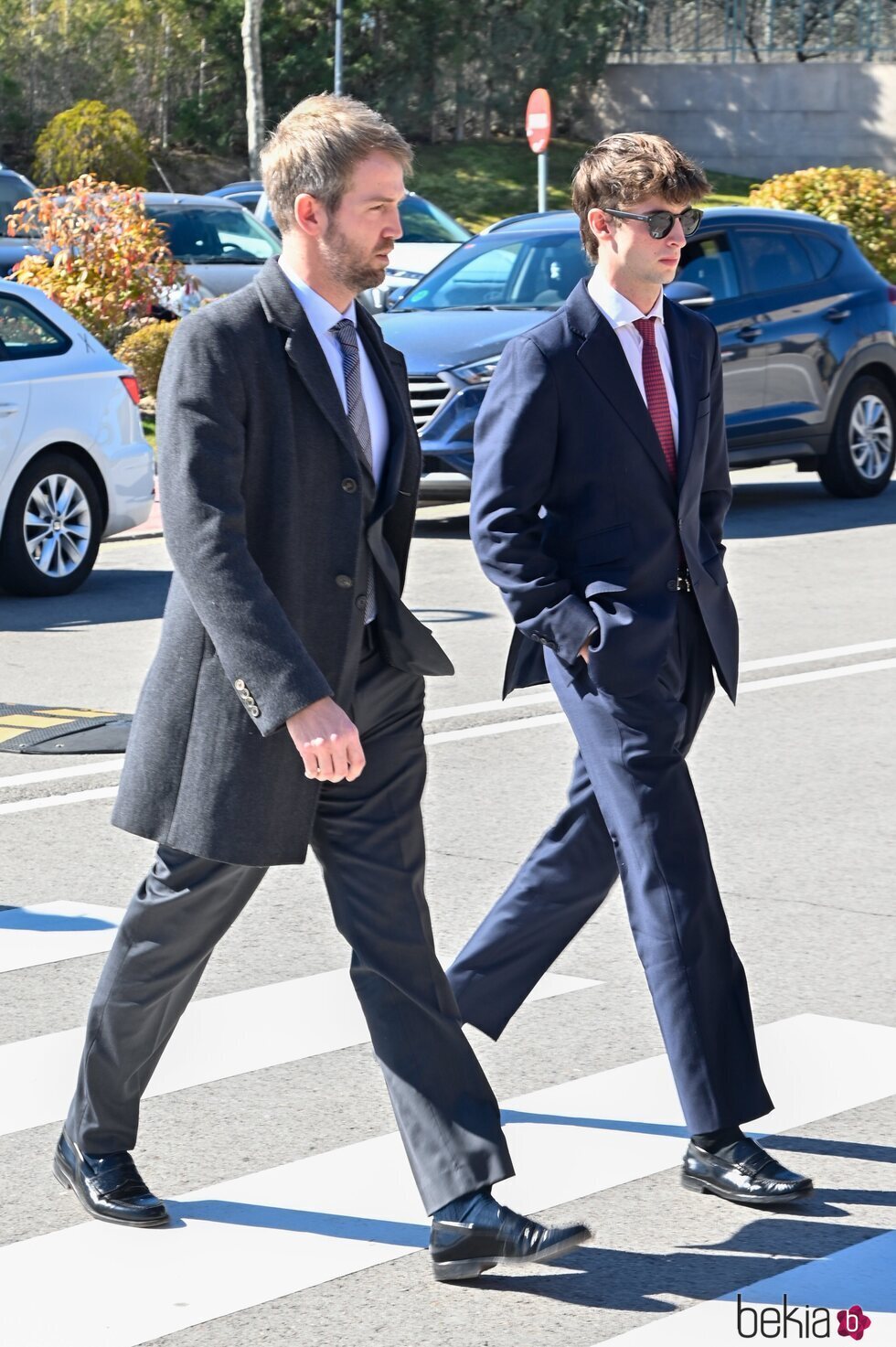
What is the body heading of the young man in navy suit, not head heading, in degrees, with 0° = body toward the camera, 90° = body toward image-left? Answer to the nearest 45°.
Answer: approximately 315°

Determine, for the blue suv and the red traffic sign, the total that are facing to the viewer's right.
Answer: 0

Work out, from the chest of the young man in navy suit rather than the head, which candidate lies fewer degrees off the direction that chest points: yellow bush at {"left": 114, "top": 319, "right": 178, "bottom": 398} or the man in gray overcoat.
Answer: the man in gray overcoat

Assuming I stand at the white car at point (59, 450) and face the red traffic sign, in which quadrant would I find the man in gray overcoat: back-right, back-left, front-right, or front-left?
back-right

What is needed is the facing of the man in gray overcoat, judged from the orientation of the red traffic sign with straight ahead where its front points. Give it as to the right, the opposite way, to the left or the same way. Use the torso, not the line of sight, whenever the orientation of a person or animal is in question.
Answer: to the left

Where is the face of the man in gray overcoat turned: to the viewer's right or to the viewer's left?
to the viewer's right

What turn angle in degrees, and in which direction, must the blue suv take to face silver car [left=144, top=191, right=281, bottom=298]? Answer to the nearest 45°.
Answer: approximately 90° to its right

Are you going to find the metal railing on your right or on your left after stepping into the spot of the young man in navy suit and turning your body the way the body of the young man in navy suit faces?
on your left

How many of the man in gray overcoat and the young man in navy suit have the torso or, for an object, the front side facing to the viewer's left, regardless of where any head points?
0

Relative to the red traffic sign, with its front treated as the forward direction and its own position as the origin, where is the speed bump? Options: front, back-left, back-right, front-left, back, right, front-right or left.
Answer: front-left

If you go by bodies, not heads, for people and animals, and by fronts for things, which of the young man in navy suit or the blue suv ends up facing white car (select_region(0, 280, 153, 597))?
the blue suv

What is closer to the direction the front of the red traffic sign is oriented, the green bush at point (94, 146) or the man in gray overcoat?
the man in gray overcoat

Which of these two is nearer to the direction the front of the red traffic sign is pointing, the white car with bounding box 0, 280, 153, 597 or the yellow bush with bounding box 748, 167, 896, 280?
the white car
